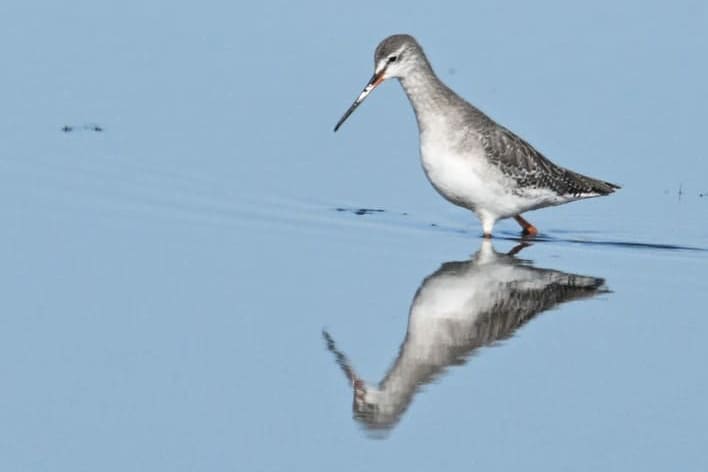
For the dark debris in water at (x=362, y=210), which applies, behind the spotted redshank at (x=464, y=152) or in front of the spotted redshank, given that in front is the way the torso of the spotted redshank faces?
in front

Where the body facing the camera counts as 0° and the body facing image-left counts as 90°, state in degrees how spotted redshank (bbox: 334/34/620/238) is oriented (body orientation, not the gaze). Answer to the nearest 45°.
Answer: approximately 90°

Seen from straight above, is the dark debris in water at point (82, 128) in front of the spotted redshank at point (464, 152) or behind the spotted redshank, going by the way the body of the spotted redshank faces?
in front
